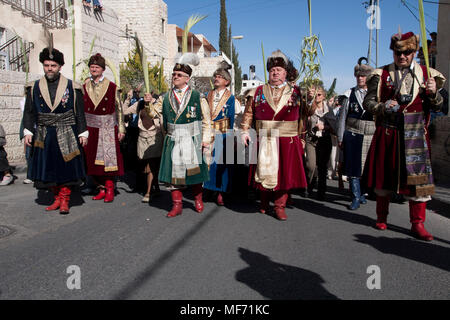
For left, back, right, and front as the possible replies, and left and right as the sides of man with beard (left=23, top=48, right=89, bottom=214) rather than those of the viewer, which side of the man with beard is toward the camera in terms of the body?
front

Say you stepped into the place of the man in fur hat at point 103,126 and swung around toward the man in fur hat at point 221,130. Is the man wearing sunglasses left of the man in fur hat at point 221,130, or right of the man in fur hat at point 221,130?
right

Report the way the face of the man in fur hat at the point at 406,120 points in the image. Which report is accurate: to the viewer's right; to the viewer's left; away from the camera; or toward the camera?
toward the camera

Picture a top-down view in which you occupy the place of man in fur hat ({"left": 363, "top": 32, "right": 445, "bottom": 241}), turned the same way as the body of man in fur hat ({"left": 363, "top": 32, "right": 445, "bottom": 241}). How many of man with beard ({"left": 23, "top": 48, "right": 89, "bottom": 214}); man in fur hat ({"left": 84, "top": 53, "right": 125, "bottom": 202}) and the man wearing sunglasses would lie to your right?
3

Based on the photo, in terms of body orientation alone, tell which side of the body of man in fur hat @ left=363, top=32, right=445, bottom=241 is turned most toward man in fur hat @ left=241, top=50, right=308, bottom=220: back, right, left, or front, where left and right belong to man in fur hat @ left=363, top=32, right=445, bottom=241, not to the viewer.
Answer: right

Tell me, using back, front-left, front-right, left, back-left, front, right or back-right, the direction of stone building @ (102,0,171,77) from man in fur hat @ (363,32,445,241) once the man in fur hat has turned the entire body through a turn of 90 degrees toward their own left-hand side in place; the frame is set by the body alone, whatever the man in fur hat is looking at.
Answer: back-left

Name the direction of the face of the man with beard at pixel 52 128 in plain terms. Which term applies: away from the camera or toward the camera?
toward the camera

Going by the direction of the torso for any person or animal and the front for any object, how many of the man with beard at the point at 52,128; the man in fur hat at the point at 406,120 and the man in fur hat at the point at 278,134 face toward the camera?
3

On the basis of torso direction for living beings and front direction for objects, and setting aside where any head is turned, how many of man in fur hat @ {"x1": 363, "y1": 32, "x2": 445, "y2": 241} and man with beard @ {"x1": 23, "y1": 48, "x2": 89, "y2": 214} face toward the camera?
2

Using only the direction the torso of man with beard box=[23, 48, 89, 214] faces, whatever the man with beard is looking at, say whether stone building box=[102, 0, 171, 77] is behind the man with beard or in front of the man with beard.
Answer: behind

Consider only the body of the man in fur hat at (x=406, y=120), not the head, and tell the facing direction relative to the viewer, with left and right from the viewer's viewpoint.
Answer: facing the viewer

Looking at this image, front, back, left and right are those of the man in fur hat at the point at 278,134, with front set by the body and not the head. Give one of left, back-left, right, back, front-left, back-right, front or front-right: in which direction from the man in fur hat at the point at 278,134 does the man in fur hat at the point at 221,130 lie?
back-right

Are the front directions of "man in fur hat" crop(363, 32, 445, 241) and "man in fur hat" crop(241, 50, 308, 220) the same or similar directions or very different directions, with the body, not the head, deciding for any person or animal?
same or similar directions

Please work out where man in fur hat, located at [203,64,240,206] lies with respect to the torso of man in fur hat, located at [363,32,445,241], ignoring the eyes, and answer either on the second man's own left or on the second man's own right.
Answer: on the second man's own right

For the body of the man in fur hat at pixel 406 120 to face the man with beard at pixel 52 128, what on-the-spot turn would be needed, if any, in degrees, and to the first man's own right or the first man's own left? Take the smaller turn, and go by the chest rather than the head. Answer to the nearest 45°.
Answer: approximately 90° to the first man's own right

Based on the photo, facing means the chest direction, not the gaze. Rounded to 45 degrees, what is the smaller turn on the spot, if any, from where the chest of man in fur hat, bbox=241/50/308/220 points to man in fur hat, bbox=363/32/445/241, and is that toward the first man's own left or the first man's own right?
approximately 45° to the first man's own left
